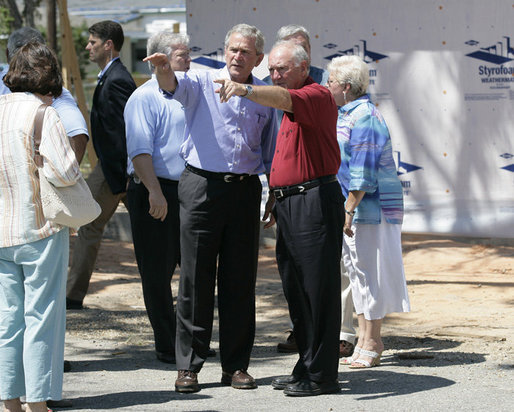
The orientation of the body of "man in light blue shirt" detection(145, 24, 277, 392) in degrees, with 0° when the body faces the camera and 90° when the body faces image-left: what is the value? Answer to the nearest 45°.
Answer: approximately 0°

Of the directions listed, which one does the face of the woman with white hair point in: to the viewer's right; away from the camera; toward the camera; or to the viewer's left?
to the viewer's left

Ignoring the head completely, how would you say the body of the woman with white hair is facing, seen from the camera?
to the viewer's left

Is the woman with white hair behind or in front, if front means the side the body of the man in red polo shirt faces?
behind

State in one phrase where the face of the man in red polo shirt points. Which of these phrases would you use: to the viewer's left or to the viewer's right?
to the viewer's left

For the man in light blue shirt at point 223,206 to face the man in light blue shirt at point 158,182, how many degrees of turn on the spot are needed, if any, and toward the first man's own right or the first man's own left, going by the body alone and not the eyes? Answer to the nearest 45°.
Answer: approximately 135° to the first man's own right

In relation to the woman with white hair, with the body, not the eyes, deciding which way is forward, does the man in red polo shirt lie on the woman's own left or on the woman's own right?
on the woman's own left
